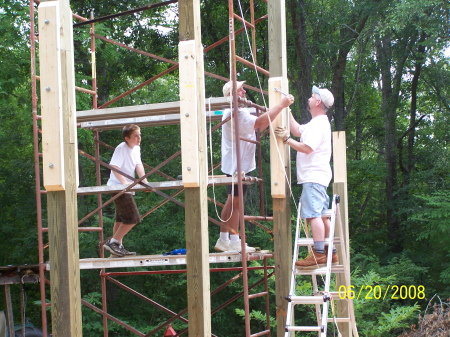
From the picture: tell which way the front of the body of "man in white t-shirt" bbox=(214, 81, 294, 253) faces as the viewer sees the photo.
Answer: to the viewer's right

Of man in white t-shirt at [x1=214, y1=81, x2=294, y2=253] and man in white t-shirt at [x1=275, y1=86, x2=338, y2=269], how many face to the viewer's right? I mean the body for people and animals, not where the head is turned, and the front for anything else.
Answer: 1

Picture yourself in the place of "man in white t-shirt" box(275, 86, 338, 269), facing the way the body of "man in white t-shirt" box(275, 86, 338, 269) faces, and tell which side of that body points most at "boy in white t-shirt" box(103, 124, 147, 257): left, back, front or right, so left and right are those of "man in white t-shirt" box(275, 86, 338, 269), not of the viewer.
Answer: front

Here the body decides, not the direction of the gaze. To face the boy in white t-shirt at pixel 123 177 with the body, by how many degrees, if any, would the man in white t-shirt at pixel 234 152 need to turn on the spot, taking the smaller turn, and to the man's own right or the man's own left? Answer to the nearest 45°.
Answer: approximately 135° to the man's own left

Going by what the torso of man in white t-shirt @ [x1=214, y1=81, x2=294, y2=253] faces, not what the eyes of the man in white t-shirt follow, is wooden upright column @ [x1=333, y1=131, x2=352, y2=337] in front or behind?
in front

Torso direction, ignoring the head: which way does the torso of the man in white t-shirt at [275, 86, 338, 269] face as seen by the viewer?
to the viewer's left

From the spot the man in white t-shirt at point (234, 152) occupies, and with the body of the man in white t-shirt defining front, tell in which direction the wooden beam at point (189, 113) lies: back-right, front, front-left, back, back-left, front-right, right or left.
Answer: right

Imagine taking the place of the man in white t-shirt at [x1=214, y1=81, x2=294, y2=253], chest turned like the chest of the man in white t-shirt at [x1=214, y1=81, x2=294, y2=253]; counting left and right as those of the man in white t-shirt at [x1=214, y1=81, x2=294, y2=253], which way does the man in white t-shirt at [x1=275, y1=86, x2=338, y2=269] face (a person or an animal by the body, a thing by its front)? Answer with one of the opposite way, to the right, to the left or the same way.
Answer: the opposite way

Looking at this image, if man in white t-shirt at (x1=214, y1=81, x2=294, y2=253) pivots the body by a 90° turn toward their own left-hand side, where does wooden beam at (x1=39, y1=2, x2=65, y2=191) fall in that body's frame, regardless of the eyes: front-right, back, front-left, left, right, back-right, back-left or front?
back-left
